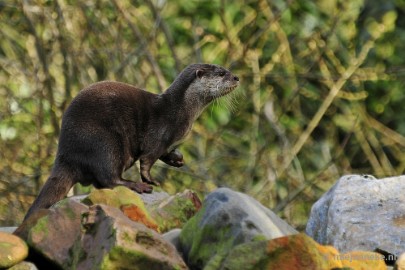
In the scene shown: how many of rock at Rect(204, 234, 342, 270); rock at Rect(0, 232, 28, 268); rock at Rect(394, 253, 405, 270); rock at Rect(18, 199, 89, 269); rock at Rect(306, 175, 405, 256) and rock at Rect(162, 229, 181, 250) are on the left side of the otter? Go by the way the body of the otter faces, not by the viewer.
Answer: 0

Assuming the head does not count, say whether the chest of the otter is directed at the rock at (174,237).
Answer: no

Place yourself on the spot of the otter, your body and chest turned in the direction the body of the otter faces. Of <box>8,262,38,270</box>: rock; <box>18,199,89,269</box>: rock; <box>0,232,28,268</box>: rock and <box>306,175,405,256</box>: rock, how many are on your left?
0

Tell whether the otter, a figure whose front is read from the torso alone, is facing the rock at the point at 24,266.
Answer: no

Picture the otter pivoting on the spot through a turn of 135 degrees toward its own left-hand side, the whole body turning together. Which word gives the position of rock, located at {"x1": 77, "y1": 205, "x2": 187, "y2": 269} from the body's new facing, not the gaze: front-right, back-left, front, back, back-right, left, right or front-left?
back-left

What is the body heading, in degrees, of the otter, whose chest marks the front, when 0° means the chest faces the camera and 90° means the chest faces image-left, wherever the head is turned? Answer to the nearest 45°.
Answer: approximately 270°

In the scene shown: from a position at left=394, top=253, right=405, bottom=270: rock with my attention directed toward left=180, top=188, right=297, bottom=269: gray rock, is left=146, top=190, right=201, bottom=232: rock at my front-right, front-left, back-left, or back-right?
front-right

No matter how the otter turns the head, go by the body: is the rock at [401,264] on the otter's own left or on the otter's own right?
on the otter's own right

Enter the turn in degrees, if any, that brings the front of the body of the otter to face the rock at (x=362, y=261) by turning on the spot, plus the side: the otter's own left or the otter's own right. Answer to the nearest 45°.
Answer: approximately 45° to the otter's own right

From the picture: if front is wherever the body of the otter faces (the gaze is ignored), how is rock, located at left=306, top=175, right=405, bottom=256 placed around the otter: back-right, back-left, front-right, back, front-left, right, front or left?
front-right

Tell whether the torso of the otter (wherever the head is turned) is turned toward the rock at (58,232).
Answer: no

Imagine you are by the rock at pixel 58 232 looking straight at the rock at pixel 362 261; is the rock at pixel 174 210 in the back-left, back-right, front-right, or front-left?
front-left

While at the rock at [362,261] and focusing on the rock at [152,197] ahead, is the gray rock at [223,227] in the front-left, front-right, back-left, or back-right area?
front-left
